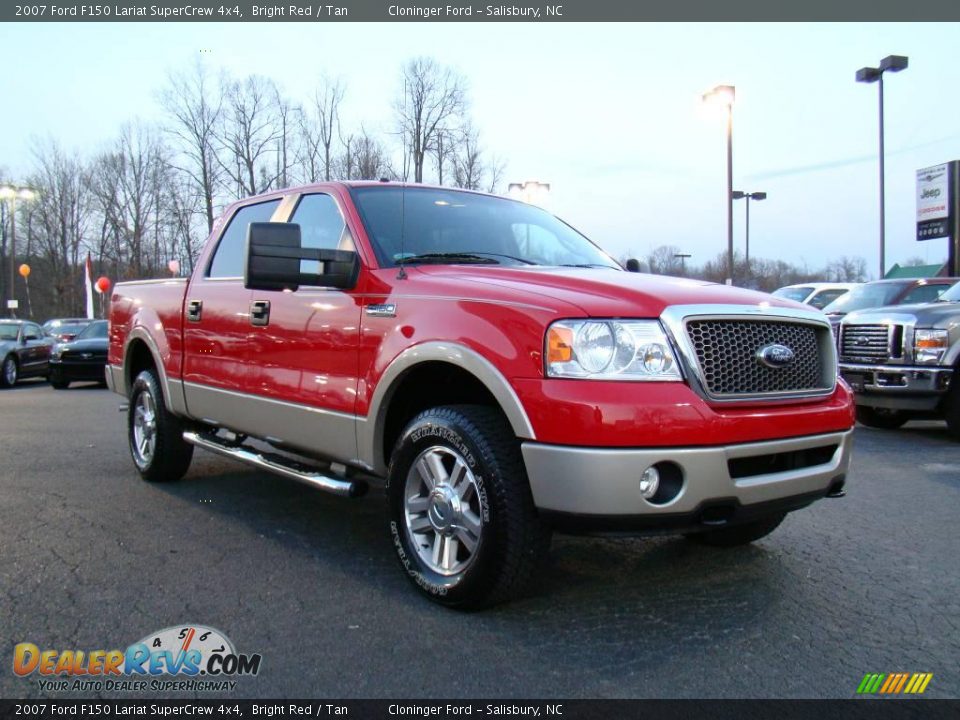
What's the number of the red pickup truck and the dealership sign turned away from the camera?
0

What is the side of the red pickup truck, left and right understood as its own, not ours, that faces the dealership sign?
left

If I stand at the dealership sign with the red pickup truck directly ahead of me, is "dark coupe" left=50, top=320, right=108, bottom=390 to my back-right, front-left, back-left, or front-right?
front-right

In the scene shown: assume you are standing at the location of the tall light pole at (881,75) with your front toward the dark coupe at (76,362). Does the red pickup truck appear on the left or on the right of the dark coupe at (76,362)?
left

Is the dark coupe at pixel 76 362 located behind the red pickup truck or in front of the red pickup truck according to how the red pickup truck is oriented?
behind

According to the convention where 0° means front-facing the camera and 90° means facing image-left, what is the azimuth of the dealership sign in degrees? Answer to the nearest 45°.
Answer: approximately 45°

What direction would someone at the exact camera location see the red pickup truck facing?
facing the viewer and to the right of the viewer
